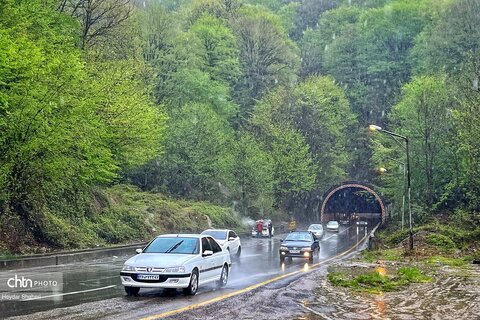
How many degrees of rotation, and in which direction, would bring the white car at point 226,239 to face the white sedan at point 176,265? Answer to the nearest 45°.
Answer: approximately 45° to its left

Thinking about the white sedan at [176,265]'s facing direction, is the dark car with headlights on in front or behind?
behind

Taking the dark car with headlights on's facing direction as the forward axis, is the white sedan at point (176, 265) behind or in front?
in front

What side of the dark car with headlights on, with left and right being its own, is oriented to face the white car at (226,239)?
right

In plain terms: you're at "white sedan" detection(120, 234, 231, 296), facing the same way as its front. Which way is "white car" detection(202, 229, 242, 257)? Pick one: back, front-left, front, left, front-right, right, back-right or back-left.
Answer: back-right

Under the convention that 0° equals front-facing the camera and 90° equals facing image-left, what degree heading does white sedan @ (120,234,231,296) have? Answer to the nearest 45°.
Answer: approximately 45°

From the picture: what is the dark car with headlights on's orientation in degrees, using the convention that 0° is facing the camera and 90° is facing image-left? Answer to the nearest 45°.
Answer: approximately 0°

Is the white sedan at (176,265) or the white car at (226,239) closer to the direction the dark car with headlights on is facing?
the white sedan
